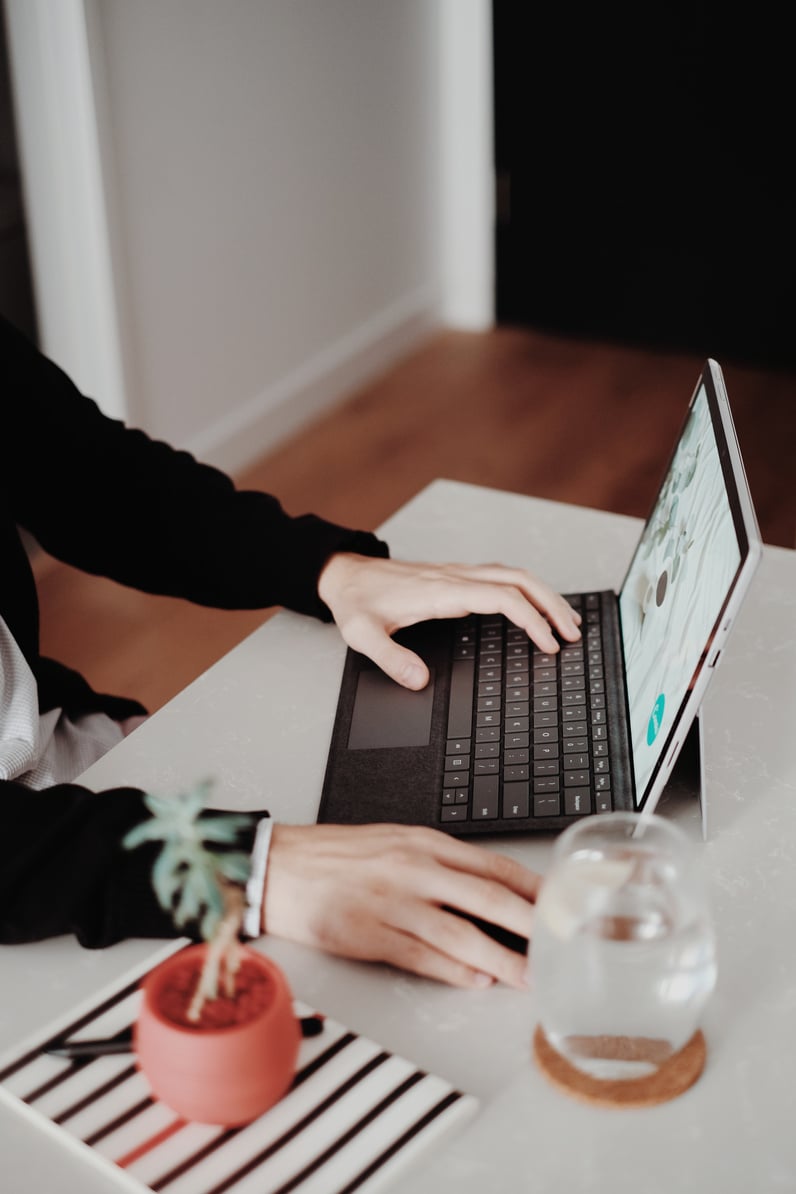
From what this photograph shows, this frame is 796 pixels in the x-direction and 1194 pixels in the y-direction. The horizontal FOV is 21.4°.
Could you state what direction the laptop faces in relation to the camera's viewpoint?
facing to the left of the viewer
